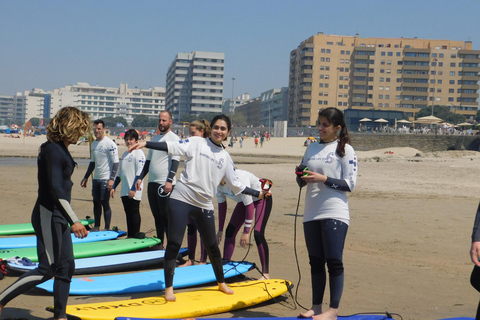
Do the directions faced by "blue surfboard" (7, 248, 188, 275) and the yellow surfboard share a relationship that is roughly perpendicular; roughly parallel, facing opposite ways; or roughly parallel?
roughly parallel

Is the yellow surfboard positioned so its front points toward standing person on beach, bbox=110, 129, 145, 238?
no

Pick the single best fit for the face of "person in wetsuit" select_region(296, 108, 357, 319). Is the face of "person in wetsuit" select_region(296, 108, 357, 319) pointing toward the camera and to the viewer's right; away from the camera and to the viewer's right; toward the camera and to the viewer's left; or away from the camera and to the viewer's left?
toward the camera and to the viewer's left

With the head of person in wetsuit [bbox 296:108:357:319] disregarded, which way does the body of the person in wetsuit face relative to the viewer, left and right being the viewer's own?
facing the viewer and to the left of the viewer

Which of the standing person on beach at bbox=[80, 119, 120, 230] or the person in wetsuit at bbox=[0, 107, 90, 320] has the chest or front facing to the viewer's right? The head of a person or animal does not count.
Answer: the person in wetsuit

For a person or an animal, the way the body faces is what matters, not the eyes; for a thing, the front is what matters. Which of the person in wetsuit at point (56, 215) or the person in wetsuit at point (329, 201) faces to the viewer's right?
the person in wetsuit at point (56, 215)

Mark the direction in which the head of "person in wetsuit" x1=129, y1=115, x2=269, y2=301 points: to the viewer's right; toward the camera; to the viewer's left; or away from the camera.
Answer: toward the camera

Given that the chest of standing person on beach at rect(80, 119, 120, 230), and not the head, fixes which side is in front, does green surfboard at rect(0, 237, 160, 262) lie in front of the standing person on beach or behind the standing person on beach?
in front

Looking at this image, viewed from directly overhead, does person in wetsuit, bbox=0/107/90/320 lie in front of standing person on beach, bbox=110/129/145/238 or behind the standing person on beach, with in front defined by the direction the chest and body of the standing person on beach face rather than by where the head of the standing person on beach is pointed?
in front

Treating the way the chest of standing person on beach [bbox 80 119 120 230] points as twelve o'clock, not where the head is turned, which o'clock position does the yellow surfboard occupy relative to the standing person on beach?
The yellow surfboard is roughly at 10 o'clock from the standing person on beach.

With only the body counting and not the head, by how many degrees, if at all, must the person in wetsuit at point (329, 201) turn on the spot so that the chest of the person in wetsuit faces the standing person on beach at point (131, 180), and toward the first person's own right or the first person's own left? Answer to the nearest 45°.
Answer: approximately 90° to the first person's own right

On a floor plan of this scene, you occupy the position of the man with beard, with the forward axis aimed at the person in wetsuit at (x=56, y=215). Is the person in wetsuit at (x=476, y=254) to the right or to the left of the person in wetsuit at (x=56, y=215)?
left

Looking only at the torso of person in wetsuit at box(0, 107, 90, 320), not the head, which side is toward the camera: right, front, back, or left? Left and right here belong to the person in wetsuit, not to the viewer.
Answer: right
